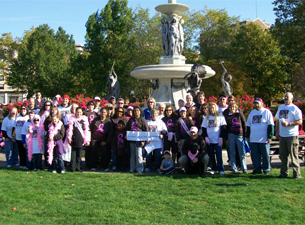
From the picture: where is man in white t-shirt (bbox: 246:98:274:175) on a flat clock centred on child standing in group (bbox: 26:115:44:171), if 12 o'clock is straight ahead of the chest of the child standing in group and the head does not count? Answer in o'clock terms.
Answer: The man in white t-shirt is roughly at 10 o'clock from the child standing in group.

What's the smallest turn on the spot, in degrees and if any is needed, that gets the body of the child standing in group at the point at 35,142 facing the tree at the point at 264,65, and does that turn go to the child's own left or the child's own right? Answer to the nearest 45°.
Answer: approximately 135° to the child's own left

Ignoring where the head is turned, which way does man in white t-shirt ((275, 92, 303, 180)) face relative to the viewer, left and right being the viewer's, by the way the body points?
facing the viewer and to the left of the viewer

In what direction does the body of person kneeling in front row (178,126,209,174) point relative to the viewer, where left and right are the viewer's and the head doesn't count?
facing the viewer

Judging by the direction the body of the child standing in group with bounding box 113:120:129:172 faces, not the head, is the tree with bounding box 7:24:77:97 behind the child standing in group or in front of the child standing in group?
behind

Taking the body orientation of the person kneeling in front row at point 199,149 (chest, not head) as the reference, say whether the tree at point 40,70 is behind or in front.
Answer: behind

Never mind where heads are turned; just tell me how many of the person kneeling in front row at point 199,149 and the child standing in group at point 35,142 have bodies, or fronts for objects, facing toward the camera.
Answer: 2

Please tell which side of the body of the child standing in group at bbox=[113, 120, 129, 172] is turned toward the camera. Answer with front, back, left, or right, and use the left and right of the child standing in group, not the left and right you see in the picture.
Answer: front

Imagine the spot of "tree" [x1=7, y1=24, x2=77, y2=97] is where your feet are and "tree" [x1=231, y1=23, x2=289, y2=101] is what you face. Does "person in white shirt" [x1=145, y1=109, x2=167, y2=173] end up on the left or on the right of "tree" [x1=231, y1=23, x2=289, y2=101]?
right

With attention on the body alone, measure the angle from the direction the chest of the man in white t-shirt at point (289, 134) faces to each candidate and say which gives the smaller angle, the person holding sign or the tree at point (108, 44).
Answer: the person holding sign

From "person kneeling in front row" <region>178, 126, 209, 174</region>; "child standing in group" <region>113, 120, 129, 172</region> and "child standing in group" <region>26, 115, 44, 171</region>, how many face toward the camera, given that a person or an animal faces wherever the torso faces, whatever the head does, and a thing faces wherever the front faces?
3

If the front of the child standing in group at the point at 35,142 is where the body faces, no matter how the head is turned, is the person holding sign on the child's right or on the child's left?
on the child's left
